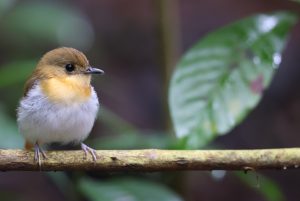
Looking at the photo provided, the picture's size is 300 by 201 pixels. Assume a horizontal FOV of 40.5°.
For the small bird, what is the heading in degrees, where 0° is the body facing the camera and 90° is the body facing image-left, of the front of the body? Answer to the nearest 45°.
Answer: approximately 315°
